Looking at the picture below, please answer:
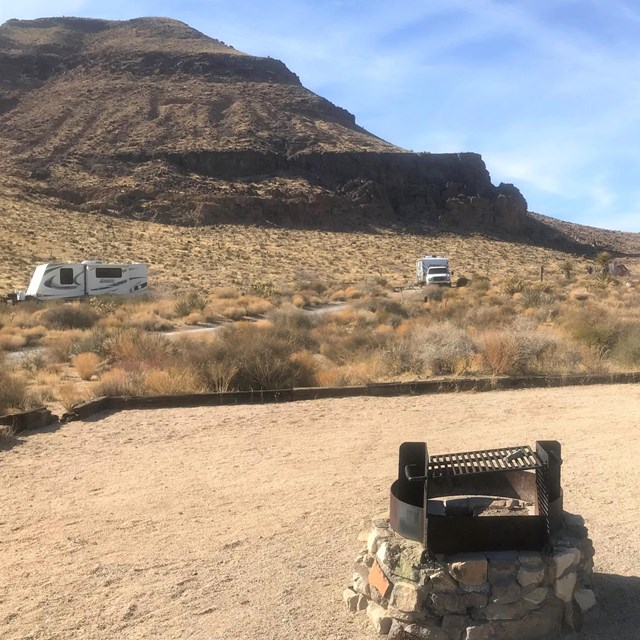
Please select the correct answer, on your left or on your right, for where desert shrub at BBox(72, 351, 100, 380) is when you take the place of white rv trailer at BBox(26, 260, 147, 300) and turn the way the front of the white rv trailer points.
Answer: on your left

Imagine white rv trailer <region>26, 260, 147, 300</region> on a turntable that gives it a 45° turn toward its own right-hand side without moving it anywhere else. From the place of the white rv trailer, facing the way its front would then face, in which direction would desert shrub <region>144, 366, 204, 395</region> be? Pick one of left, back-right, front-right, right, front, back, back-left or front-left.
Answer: back-left

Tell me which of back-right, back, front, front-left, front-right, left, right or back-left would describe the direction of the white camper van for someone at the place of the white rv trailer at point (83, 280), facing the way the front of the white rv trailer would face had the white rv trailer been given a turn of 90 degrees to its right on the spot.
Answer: right

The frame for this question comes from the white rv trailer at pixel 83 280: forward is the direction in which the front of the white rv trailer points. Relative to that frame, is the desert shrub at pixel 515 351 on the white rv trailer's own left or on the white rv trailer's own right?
on the white rv trailer's own left

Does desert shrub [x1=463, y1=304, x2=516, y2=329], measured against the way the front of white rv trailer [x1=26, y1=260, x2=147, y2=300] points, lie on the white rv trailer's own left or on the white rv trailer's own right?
on the white rv trailer's own left

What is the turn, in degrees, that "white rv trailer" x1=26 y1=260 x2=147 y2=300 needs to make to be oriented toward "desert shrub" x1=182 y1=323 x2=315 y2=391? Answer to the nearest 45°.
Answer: approximately 90° to its left

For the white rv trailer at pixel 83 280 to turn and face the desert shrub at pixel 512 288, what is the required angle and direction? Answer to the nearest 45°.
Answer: approximately 180°

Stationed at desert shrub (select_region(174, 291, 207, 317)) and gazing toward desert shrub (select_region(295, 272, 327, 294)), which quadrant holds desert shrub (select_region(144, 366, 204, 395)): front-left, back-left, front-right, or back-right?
back-right

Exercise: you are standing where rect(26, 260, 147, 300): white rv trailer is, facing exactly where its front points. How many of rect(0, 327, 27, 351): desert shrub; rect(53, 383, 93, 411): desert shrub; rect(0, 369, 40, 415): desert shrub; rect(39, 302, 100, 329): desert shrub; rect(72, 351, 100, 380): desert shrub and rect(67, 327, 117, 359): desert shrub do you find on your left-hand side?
6

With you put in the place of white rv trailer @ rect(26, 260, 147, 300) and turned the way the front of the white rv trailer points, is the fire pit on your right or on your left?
on your left

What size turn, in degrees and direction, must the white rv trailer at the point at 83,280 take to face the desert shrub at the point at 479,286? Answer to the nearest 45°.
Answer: approximately 180°

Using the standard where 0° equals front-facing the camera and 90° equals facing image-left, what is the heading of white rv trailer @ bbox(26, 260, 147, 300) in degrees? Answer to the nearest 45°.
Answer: approximately 90°

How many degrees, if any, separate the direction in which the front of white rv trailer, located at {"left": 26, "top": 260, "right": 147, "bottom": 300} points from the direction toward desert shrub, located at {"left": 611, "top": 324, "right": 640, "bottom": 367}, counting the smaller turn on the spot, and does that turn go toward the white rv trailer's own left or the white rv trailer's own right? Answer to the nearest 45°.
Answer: approximately 135° to the white rv trailer's own left

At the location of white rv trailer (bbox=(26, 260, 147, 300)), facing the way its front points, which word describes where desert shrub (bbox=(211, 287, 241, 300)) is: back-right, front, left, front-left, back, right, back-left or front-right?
back
